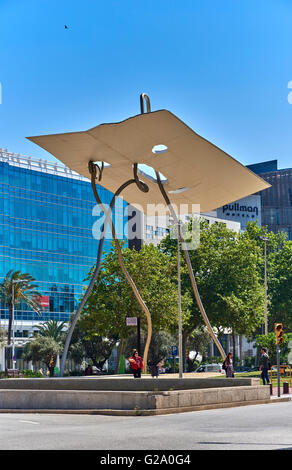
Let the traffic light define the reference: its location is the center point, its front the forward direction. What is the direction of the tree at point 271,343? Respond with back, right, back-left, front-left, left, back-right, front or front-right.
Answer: back

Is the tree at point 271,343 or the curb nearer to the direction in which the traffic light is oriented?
the curb

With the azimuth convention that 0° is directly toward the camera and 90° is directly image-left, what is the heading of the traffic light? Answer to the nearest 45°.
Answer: approximately 0°
